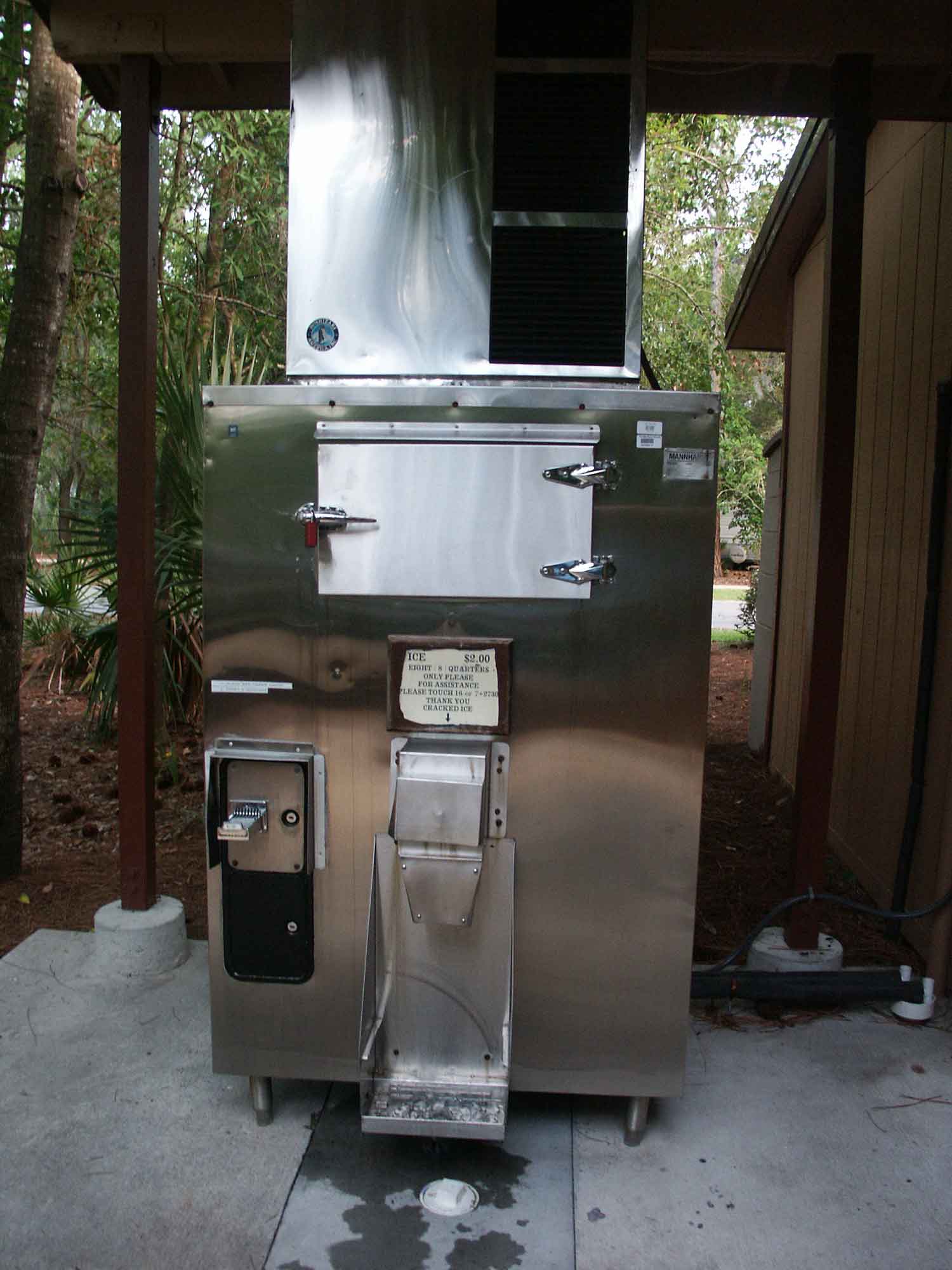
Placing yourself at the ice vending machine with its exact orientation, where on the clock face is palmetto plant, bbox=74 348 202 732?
The palmetto plant is roughly at 5 o'clock from the ice vending machine.

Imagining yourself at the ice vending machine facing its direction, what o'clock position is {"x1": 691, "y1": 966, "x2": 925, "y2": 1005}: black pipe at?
The black pipe is roughly at 8 o'clock from the ice vending machine.

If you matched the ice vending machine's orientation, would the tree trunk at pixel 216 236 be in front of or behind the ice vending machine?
behind

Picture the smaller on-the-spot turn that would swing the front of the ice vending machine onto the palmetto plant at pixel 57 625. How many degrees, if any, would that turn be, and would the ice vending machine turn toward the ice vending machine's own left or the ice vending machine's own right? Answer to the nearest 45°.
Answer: approximately 135° to the ice vending machine's own right

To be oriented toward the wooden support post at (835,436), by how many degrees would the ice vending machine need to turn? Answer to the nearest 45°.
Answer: approximately 135° to its left

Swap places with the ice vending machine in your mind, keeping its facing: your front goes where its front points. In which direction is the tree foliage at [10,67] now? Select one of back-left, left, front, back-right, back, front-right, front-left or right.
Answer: back-right

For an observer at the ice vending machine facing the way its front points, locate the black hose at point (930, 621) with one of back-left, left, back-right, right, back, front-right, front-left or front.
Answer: back-left

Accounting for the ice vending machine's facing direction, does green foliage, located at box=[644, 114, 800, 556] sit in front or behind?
behind

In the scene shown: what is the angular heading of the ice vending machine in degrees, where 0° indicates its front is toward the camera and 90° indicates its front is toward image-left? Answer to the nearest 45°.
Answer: approximately 0°
